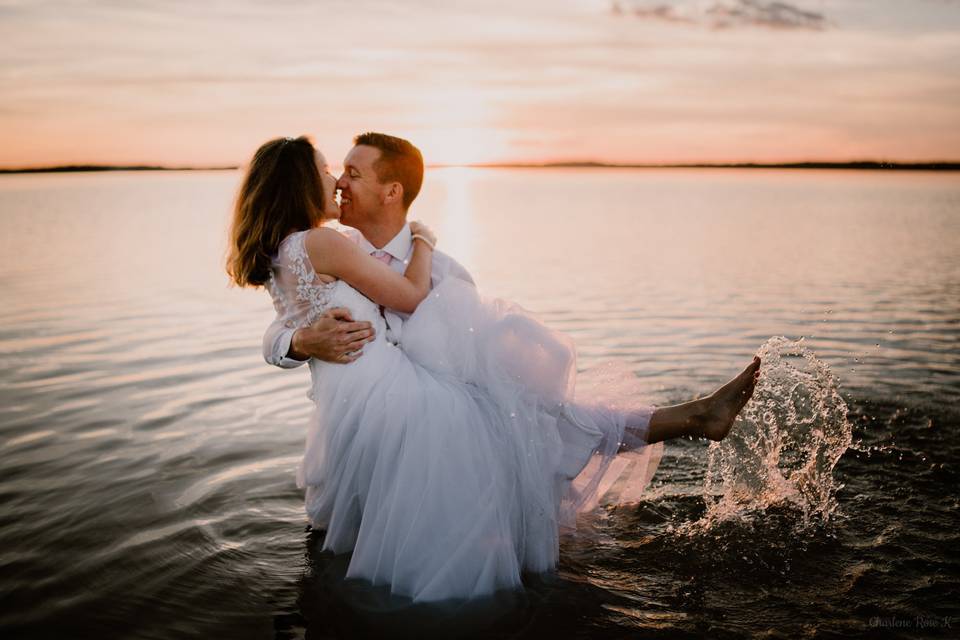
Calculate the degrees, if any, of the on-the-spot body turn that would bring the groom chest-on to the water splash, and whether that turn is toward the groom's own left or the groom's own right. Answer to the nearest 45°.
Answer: approximately 135° to the groom's own left

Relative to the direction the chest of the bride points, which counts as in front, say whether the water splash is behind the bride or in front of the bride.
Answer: in front

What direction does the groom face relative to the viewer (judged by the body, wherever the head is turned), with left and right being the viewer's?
facing the viewer and to the left of the viewer

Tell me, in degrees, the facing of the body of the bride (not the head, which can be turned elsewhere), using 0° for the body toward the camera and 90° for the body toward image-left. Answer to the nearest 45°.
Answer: approximately 270°
